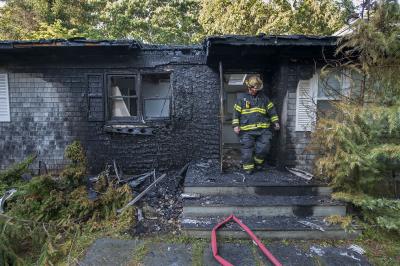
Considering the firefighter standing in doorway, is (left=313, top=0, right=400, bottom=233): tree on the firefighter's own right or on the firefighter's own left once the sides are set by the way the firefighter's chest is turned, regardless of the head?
on the firefighter's own left

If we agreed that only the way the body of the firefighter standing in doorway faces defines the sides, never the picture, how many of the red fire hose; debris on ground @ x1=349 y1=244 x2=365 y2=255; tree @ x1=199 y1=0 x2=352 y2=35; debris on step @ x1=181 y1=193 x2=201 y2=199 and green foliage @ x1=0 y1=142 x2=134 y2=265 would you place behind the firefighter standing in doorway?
1

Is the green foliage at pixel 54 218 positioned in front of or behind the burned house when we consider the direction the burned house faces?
in front

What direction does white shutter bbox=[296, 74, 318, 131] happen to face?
toward the camera

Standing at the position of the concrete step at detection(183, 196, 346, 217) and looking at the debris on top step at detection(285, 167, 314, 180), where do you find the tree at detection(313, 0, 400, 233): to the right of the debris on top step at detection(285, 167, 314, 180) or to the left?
right

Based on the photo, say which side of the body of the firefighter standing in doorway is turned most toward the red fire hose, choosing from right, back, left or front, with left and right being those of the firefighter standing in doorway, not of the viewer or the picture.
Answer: front

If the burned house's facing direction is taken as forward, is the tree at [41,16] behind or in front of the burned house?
behind

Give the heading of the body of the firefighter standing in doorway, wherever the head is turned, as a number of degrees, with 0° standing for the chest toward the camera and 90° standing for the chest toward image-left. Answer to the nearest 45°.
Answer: approximately 0°

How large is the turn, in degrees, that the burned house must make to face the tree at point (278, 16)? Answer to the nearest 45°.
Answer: approximately 135° to its left

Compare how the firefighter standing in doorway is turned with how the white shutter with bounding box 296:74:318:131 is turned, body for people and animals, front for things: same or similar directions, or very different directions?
same or similar directions

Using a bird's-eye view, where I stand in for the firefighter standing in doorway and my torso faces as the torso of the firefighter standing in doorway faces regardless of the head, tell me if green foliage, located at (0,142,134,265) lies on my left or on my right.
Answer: on my right

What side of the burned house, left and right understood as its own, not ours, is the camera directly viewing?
front
